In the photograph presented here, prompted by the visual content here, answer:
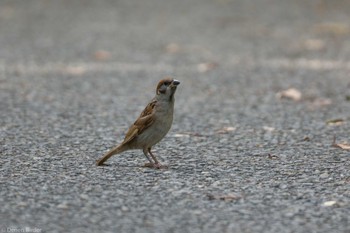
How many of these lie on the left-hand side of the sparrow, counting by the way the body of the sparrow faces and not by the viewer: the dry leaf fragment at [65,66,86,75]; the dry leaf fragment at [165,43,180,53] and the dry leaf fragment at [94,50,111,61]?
3

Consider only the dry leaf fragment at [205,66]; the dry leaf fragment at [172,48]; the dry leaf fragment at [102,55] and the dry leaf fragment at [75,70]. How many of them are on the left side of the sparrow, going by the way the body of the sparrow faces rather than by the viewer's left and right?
4

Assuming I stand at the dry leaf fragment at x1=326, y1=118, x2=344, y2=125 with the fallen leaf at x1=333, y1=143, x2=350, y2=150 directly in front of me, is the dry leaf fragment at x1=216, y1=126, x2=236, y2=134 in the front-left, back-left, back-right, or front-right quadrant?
front-right

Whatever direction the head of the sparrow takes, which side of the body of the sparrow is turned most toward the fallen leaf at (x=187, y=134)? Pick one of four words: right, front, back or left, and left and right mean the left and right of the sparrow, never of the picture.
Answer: left

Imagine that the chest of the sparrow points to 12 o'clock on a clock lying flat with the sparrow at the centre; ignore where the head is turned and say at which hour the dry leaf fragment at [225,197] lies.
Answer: The dry leaf fragment is roughly at 2 o'clock from the sparrow.

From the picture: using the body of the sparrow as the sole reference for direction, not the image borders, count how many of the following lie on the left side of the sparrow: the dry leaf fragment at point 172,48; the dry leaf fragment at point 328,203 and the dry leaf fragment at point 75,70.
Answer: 2

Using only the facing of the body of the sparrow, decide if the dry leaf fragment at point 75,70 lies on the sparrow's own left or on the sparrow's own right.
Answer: on the sparrow's own left

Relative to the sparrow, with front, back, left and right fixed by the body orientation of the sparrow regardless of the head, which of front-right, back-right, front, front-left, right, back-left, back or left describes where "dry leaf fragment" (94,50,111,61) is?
left

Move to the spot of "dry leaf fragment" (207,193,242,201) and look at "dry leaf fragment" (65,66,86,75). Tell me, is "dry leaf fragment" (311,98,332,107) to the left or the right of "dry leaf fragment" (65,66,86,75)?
right

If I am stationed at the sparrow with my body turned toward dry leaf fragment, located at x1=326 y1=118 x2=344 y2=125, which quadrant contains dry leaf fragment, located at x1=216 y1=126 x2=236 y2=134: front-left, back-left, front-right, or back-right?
front-left

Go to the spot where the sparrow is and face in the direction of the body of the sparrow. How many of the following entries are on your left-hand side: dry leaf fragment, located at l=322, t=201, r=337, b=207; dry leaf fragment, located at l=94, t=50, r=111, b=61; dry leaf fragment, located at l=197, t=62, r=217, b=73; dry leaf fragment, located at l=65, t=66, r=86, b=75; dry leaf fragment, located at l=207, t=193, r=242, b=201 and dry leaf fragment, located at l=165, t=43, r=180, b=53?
4

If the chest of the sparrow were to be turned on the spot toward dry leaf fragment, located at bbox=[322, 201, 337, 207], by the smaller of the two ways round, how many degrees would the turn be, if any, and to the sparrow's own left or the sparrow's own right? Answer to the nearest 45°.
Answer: approximately 45° to the sparrow's own right

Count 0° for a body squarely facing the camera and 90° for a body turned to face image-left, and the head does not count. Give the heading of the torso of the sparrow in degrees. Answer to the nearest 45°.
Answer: approximately 270°

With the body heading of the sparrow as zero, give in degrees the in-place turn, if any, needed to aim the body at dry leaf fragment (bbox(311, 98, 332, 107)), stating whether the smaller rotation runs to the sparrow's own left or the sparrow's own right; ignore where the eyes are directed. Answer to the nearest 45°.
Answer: approximately 45° to the sparrow's own left

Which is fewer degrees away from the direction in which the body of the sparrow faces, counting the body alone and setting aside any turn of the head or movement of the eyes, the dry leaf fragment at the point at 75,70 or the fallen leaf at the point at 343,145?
the fallen leaf
